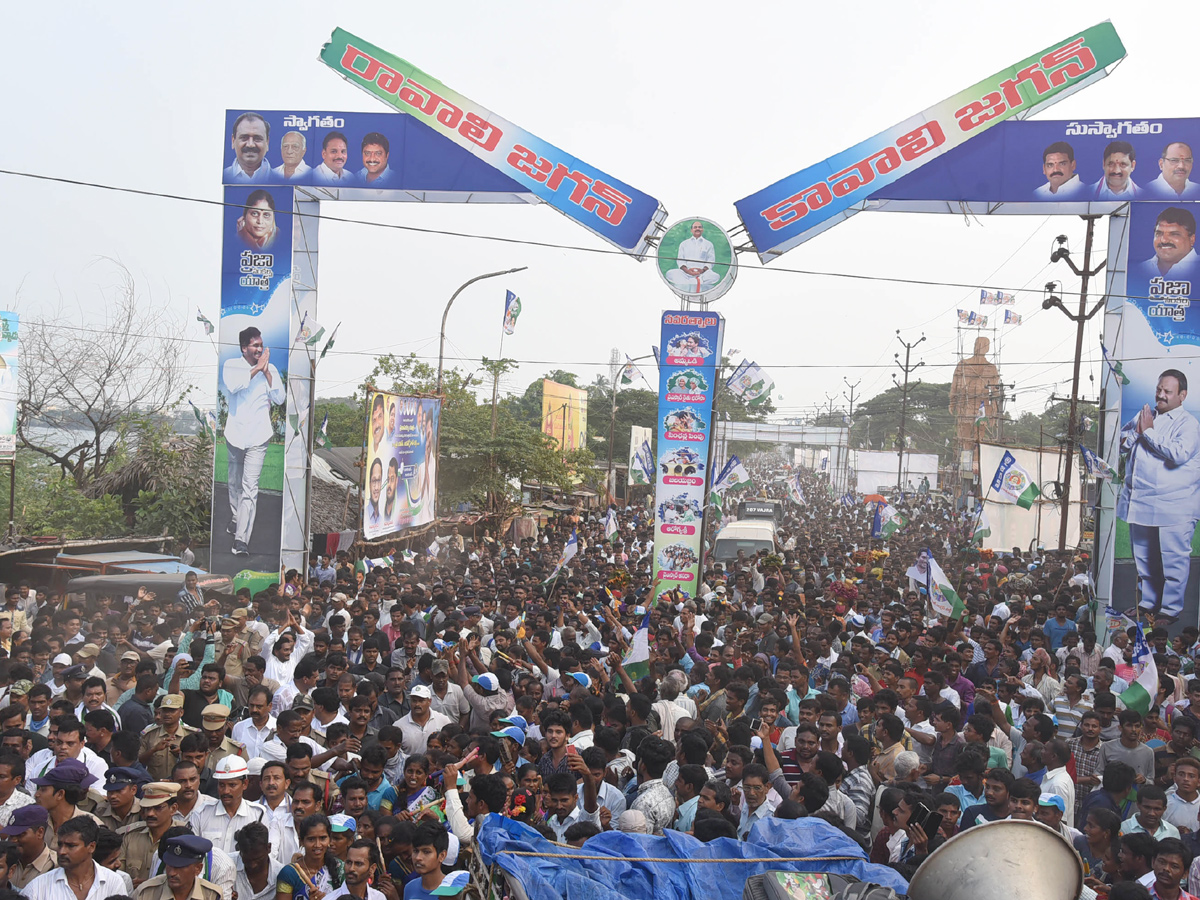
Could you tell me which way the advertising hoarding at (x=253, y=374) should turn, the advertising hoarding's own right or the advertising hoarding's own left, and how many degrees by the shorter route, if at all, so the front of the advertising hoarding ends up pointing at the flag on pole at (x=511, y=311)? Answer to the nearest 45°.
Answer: approximately 135° to the advertising hoarding's own left

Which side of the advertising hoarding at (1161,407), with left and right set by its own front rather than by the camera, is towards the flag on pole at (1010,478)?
back

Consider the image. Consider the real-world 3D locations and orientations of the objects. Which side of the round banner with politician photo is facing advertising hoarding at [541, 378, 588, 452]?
back

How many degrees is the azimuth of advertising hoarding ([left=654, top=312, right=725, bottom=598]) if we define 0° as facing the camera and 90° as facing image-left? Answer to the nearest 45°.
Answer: approximately 0°

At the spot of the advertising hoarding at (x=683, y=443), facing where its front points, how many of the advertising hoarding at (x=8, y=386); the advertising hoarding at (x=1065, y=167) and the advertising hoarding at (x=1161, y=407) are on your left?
2

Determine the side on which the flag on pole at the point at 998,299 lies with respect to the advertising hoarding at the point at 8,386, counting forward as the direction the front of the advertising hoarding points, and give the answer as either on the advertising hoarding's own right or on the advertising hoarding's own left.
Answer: on the advertising hoarding's own left

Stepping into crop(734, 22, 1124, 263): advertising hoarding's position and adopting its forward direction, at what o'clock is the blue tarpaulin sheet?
The blue tarpaulin sheet is roughly at 12 o'clock from the advertising hoarding.

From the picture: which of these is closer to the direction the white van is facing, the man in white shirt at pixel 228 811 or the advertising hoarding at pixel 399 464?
the man in white shirt

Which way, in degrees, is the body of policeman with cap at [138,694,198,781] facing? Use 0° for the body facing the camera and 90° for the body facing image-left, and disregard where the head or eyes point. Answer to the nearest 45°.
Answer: approximately 0°

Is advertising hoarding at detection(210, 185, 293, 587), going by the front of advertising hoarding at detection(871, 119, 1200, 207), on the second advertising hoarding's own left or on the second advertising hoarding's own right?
on the second advertising hoarding's own right

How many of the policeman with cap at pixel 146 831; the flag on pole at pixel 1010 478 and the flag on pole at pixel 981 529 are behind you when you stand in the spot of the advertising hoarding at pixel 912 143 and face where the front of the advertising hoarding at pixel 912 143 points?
2

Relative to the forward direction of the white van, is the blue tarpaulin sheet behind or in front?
in front

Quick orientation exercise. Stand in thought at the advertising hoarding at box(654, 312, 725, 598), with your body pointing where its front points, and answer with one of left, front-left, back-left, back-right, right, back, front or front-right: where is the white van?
back
